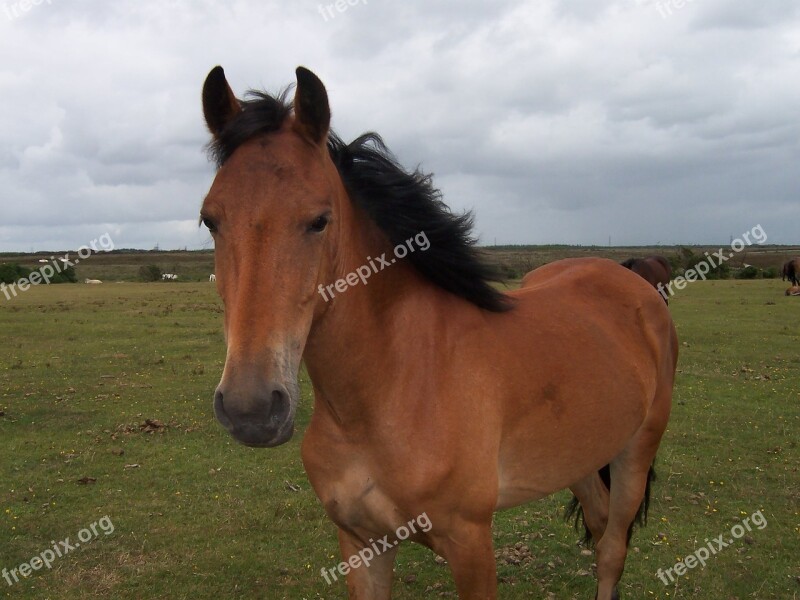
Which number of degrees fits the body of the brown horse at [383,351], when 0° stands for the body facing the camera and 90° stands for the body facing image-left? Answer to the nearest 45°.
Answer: approximately 45°

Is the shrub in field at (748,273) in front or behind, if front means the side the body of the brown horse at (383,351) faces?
behind

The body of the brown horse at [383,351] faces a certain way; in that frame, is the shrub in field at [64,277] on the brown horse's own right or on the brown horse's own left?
on the brown horse's own right
